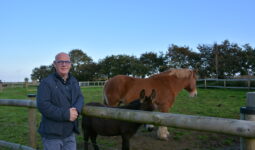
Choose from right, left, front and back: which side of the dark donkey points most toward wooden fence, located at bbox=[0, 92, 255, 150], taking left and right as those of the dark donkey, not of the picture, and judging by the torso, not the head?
right

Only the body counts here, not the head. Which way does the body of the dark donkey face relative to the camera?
to the viewer's right

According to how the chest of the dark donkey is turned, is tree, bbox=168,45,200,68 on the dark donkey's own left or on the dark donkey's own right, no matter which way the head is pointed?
on the dark donkey's own left

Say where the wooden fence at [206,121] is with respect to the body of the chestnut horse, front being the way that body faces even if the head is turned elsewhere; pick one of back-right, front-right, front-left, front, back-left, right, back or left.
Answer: right

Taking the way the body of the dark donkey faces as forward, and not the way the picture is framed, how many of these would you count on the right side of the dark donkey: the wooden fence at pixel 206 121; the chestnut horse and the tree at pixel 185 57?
1

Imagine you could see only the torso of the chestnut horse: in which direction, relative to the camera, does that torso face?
to the viewer's right

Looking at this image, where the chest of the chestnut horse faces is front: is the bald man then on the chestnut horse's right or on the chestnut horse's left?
on the chestnut horse's right
